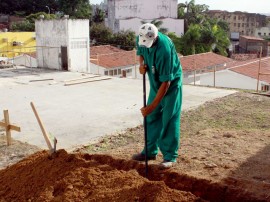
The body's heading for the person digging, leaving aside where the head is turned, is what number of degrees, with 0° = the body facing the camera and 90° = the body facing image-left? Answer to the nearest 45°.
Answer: approximately 45°

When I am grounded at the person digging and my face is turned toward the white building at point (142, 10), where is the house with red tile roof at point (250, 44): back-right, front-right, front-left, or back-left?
front-right

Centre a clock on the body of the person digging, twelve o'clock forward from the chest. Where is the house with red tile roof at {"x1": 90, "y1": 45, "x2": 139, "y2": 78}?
The house with red tile roof is roughly at 4 o'clock from the person digging.

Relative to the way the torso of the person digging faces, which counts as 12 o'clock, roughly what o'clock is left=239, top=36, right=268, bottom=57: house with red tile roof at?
The house with red tile roof is roughly at 5 o'clock from the person digging.

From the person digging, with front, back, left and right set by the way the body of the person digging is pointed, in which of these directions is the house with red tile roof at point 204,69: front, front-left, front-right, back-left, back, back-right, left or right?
back-right

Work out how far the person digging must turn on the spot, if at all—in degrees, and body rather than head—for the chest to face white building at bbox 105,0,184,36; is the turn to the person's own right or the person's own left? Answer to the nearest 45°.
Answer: approximately 135° to the person's own right

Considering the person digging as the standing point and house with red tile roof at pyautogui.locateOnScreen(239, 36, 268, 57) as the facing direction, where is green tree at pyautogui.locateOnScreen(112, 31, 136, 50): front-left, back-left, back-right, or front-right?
front-left

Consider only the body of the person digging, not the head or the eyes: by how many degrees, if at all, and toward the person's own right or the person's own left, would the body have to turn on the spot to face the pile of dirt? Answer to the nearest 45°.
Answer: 0° — they already face it

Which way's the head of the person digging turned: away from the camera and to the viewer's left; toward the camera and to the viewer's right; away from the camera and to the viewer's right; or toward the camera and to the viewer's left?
toward the camera and to the viewer's left

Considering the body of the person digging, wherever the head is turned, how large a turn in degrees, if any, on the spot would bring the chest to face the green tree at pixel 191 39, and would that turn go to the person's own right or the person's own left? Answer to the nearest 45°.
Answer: approximately 135° to the person's own right

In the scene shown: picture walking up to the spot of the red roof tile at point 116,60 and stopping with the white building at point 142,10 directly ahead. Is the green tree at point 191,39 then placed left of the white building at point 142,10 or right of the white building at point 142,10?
right

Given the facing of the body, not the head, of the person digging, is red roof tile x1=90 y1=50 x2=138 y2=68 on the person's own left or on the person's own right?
on the person's own right

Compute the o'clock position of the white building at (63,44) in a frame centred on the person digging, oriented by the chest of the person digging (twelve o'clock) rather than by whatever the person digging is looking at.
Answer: The white building is roughly at 4 o'clock from the person digging.
